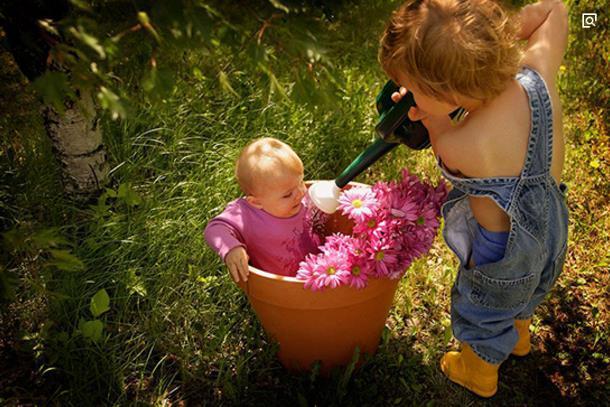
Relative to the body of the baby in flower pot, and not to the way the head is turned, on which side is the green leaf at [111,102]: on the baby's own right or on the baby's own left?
on the baby's own right

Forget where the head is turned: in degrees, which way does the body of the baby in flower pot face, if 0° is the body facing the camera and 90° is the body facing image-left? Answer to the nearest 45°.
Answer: approximately 315°

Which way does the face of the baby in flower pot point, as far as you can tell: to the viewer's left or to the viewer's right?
to the viewer's right
